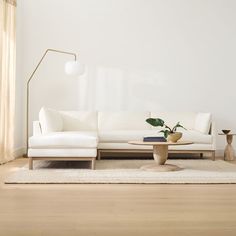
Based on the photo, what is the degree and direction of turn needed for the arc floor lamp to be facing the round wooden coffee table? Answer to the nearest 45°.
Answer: approximately 45° to its right

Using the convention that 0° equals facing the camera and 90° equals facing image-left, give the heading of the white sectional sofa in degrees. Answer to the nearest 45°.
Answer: approximately 0°

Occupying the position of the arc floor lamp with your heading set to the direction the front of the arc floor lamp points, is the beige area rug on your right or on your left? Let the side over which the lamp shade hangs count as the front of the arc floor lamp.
on your right

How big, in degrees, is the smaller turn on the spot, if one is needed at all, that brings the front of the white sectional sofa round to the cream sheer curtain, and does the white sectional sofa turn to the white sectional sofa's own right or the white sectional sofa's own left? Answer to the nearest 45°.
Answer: approximately 90° to the white sectional sofa's own right

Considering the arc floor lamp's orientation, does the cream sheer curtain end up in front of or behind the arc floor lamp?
behind

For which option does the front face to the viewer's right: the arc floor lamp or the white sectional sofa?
the arc floor lamp

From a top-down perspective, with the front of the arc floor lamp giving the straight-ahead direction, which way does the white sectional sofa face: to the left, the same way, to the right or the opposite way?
to the right

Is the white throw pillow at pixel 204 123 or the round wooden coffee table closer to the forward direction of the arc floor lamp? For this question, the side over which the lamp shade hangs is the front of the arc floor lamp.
the white throw pillow

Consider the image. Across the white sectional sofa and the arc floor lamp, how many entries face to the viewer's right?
1

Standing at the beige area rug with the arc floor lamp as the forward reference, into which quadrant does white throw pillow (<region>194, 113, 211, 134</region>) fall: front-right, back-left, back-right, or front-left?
front-right

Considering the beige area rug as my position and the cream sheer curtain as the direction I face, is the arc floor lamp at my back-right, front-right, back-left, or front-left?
front-right

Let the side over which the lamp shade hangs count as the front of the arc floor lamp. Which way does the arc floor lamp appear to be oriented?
to the viewer's right
